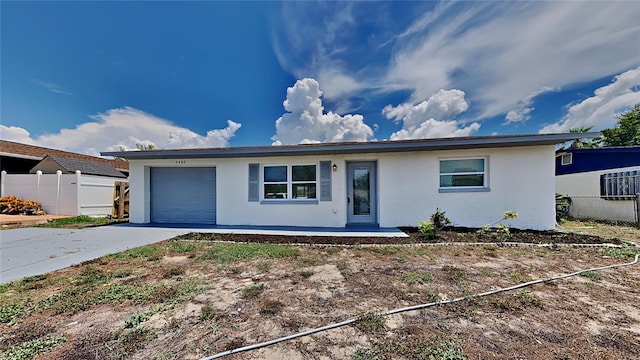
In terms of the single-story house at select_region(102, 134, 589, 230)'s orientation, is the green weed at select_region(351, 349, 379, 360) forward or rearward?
forward

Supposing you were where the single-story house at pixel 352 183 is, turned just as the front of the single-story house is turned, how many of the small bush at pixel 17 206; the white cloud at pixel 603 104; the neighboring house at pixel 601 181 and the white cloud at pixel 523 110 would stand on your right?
1

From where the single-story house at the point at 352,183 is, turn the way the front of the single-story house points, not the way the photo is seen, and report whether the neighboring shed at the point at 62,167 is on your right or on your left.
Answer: on your right

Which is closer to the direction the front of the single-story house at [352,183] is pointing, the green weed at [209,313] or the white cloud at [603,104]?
the green weed

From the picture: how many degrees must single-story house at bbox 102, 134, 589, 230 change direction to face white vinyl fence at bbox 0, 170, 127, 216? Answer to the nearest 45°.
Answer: approximately 90° to its right

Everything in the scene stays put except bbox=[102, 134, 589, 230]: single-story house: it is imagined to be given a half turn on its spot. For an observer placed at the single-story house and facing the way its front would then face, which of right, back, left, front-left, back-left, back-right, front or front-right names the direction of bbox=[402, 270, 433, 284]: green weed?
back

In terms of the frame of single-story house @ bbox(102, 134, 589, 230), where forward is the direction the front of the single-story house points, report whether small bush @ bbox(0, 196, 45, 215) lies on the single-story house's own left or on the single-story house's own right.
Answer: on the single-story house's own right

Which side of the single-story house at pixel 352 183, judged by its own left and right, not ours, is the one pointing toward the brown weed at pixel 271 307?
front

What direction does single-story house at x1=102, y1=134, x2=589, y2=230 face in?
toward the camera

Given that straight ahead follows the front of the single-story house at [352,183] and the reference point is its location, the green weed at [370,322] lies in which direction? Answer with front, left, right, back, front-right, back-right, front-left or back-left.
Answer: front

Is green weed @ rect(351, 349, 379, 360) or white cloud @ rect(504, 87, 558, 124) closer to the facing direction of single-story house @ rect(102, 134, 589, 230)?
the green weed

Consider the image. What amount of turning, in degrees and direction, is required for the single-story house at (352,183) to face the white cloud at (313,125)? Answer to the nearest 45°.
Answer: approximately 180°

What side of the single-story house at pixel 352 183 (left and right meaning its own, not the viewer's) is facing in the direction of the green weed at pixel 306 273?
front
